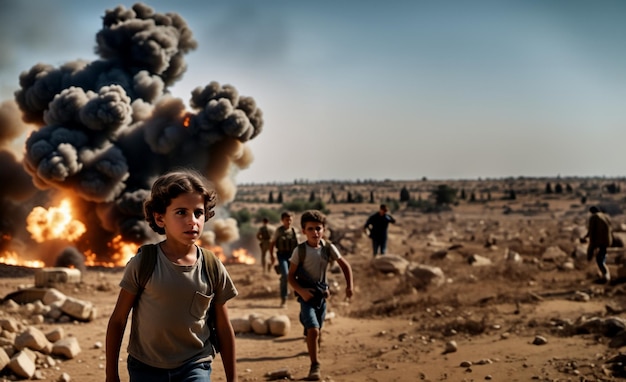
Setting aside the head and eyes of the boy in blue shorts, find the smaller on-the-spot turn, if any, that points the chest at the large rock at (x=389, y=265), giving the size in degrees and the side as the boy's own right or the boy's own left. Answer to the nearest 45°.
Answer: approximately 180°

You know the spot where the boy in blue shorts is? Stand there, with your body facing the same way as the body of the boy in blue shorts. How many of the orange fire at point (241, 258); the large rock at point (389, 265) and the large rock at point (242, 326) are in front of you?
0

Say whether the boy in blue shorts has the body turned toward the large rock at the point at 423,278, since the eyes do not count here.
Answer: no

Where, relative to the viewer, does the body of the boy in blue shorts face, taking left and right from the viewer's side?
facing the viewer

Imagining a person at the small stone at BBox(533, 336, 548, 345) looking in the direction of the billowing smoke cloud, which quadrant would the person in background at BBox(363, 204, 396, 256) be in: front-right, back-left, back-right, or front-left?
front-right

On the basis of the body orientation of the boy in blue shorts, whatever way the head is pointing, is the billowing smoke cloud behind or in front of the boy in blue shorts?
behind

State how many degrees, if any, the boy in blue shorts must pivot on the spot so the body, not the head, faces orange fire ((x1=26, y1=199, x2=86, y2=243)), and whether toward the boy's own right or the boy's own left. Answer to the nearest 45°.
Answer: approximately 135° to the boy's own right

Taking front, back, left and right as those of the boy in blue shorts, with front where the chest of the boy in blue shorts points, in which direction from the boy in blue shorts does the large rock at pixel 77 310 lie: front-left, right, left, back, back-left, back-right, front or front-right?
back-right

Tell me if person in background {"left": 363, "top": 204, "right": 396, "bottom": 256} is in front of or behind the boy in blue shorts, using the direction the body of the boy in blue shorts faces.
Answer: behind

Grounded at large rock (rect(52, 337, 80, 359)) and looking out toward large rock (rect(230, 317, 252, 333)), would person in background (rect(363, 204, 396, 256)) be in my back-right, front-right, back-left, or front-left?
front-left

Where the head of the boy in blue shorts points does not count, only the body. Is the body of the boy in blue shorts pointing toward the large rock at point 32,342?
no

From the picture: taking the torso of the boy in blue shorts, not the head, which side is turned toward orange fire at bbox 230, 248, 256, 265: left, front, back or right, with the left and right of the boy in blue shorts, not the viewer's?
back

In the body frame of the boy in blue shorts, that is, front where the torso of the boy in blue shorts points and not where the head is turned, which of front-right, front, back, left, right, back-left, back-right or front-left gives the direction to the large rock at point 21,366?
right

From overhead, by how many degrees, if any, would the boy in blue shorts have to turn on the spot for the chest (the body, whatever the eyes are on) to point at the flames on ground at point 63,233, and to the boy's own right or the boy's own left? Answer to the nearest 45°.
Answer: approximately 135° to the boy's own right

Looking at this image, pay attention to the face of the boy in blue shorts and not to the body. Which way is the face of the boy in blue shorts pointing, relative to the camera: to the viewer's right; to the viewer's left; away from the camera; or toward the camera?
toward the camera

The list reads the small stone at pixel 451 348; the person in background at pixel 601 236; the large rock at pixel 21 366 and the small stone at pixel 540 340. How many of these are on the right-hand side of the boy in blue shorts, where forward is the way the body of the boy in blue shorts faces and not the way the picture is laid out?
1

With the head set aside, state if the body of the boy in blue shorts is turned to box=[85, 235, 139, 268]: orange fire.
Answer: no
